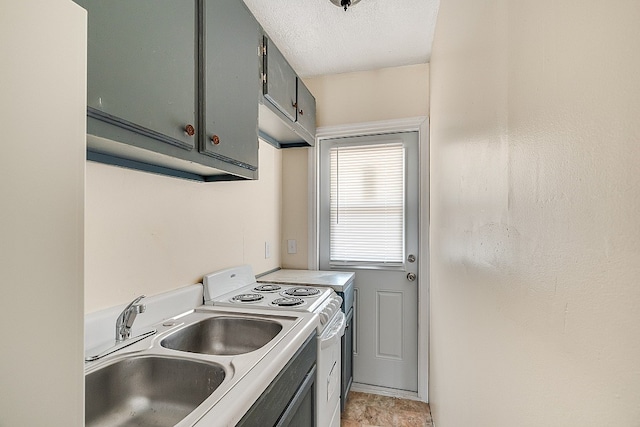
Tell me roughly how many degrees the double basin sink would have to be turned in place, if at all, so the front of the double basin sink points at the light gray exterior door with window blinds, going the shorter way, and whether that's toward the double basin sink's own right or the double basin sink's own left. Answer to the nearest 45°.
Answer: approximately 90° to the double basin sink's own left

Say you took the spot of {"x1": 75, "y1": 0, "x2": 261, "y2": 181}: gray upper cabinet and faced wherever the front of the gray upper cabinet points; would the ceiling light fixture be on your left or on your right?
on your left

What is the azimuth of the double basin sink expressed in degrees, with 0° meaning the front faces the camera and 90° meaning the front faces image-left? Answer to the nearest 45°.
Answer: approximately 315°

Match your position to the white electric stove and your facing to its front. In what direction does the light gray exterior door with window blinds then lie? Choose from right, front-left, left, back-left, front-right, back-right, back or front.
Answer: left

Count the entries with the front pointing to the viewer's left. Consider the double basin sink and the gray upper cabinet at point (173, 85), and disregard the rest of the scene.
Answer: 0

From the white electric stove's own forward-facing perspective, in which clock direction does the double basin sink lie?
The double basin sink is roughly at 3 o'clock from the white electric stove.

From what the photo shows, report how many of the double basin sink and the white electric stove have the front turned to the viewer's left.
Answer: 0

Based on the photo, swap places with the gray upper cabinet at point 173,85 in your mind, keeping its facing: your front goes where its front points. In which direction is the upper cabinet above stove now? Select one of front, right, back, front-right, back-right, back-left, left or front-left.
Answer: left
